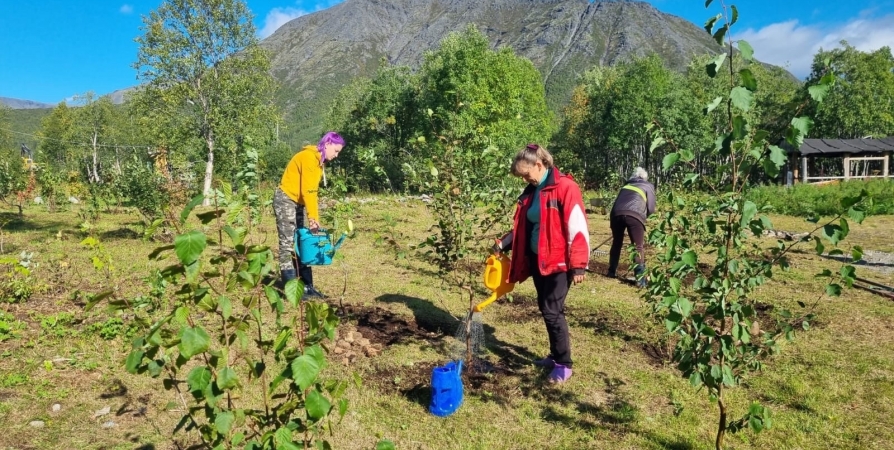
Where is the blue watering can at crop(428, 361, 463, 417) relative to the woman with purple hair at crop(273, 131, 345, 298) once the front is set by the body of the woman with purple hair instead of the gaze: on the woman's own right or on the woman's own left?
on the woman's own right

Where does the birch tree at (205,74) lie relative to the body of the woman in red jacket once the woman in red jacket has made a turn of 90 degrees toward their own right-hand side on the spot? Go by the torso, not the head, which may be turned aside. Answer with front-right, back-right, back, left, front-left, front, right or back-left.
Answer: front

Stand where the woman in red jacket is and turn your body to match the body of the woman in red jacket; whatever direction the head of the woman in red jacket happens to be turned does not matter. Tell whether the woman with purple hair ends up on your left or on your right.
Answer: on your right

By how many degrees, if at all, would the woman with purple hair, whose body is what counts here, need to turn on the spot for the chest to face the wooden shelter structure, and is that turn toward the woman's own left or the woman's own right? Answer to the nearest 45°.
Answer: approximately 45° to the woman's own left

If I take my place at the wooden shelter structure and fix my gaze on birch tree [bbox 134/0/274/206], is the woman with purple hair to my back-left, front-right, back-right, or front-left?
front-left

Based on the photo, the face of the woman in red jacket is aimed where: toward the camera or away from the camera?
toward the camera

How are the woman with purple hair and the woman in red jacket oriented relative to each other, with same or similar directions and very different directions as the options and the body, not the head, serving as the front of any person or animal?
very different directions

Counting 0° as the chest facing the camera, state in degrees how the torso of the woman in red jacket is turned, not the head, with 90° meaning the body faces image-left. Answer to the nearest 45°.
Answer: approximately 45°

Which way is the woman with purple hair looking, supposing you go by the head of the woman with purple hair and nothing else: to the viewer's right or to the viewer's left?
to the viewer's right

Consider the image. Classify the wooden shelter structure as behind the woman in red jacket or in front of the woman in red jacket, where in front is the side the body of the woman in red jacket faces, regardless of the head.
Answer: behind

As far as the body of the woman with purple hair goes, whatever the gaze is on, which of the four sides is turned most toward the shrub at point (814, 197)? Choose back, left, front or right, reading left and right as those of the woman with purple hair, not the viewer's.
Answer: front

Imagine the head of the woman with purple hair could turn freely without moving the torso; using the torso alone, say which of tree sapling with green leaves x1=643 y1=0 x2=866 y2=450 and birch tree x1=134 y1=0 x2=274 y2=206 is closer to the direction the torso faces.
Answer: the tree sapling with green leaves

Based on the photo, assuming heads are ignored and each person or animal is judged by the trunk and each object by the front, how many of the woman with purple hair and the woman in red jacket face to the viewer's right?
1

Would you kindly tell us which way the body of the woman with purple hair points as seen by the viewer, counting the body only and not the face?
to the viewer's right

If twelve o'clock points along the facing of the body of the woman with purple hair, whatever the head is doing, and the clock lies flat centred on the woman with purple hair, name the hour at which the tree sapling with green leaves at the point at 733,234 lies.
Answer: The tree sapling with green leaves is roughly at 2 o'clock from the woman with purple hair.
